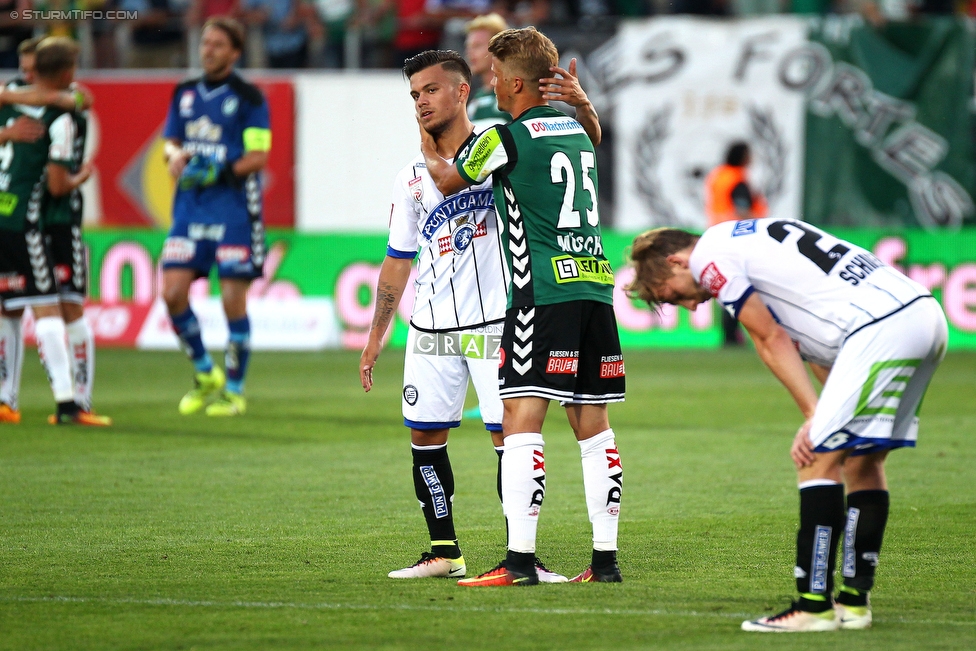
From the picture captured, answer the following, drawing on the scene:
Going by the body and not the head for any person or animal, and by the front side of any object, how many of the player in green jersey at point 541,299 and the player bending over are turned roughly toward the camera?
0

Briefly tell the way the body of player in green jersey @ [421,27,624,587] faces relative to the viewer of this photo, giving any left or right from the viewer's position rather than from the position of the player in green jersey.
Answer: facing away from the viewer and to the left of the viewer

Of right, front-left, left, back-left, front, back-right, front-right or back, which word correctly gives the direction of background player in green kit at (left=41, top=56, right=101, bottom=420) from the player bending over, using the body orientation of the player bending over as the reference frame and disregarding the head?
front-right

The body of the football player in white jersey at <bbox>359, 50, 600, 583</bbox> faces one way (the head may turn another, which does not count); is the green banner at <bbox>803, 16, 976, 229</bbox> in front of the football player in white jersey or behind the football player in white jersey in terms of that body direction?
behind

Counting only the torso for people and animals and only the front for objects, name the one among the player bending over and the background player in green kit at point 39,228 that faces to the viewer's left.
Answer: the player bending over

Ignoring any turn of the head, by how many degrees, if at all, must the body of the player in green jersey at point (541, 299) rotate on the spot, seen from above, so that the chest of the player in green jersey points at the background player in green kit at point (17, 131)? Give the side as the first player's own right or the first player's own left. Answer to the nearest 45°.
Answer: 0° — they already face them

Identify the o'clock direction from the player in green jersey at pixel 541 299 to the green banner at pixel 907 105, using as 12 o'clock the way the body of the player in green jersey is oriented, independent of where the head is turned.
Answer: The green banner is roughly at 2 o'clock from the player in green jersey.

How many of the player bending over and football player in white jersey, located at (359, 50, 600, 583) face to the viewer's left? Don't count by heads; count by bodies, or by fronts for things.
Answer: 1

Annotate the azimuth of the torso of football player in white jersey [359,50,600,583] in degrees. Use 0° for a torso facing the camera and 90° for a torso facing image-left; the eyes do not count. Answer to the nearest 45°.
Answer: approximately 0°

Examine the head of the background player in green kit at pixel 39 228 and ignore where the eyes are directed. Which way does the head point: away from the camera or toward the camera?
away from the camera

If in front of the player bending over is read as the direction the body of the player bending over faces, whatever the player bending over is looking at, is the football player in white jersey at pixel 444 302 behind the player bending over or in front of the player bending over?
in front

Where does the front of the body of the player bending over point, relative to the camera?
to the viewer's left

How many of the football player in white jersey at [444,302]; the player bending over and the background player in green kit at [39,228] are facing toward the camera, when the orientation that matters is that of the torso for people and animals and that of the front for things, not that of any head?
1
